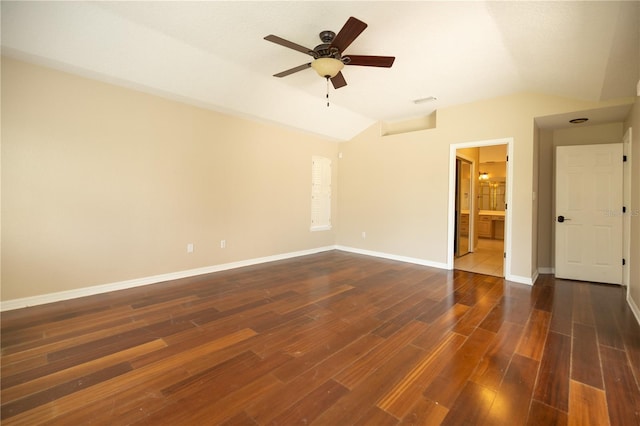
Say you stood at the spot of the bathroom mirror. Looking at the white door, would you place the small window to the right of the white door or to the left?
right

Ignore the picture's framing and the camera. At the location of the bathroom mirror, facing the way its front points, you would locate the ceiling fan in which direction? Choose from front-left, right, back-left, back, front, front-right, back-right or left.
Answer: front

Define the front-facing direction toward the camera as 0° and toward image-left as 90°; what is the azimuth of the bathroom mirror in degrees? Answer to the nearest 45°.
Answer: approximately 0°

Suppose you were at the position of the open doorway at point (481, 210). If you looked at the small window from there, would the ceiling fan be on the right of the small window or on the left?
left

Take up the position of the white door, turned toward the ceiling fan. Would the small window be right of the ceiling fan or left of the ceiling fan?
right

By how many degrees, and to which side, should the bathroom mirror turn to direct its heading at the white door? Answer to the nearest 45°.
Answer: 0° — it already faces it

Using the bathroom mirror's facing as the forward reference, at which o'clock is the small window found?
The small window is roughly at 1 o'clock from the bathroom mirror.
